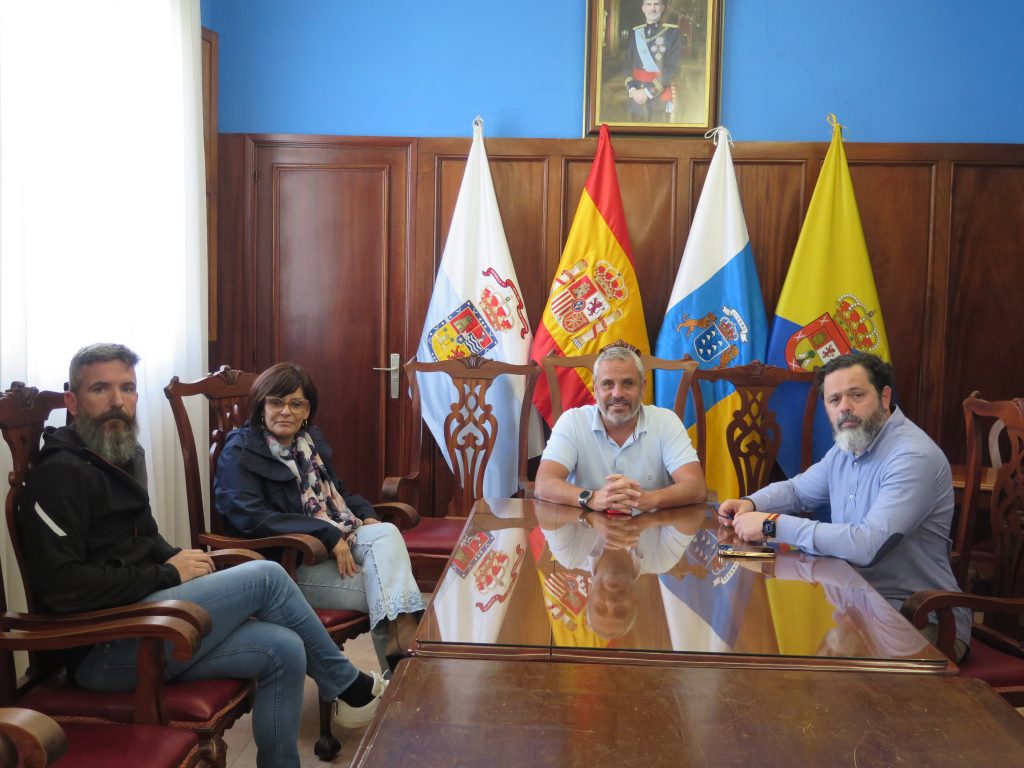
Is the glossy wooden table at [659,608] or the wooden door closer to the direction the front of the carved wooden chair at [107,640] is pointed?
the glossy wooden table

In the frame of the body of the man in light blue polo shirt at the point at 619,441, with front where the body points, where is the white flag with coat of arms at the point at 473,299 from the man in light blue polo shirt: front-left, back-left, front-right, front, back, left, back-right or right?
back-right

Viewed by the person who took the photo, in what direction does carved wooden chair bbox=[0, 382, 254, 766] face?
facing to the right of the viewer

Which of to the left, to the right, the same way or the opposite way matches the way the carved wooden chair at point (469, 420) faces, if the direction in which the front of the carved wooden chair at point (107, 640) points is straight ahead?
to the right

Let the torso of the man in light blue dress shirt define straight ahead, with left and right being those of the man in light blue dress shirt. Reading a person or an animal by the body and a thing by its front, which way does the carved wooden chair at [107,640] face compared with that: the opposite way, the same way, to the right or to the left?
the opposite way
